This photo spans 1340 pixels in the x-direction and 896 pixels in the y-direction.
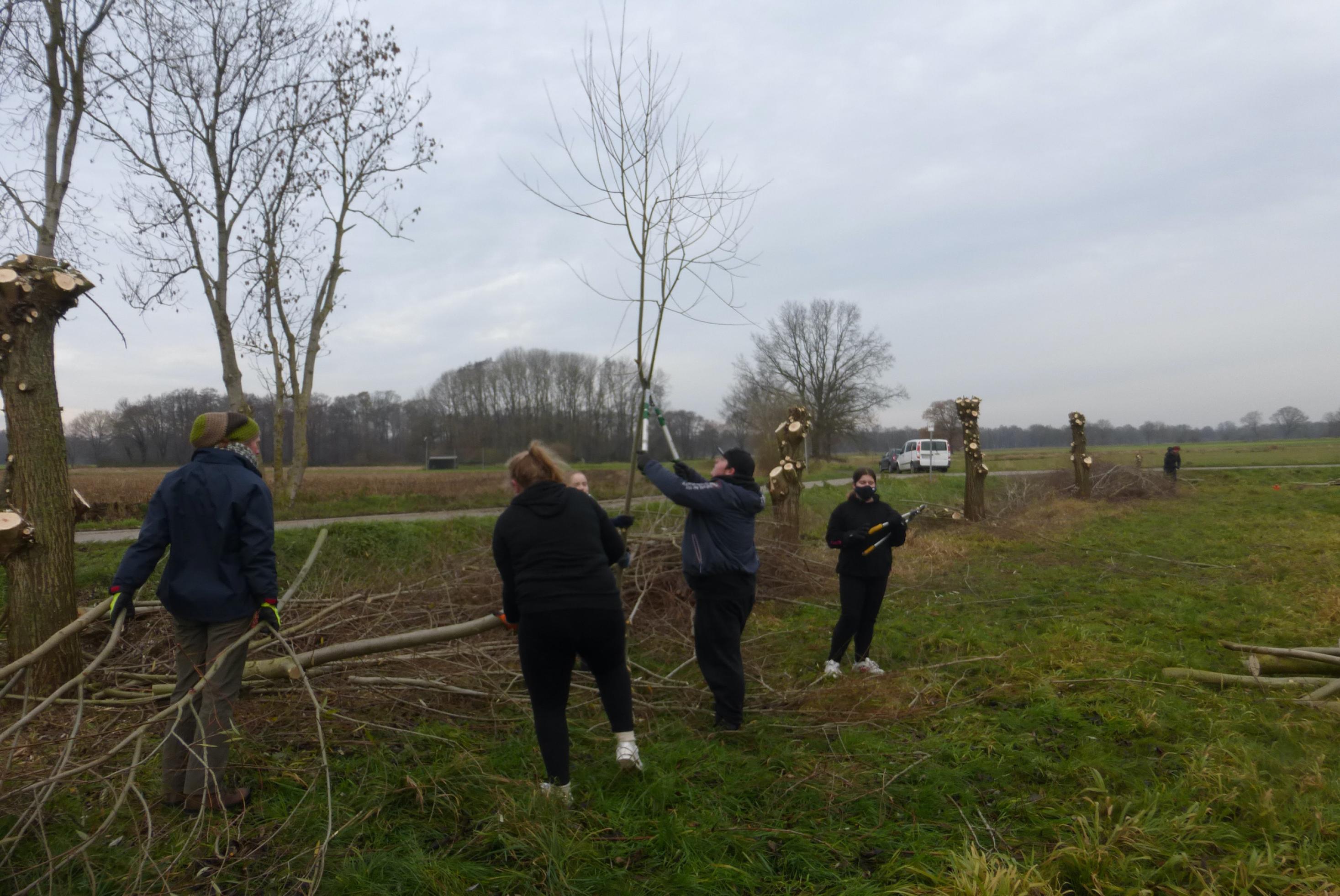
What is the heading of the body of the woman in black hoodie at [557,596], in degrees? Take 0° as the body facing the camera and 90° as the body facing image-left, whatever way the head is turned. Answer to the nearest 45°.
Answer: approximately 180°

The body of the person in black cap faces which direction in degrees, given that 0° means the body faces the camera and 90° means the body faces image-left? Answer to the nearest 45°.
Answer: approximately 90°

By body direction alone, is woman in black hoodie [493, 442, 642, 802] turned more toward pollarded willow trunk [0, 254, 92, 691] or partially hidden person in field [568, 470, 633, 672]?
the partially hidden person in field

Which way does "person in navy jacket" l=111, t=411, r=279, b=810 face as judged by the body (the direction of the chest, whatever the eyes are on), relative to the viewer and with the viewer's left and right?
facing away from the viewer and to the right of the viewer

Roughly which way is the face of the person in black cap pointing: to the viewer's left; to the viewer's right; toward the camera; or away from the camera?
to the viewer's left

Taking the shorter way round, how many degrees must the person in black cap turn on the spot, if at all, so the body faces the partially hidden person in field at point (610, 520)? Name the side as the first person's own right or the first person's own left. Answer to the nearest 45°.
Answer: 0° — they already face them

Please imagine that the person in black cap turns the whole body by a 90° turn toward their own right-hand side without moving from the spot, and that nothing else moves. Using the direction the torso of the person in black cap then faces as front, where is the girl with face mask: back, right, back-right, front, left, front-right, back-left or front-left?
front-right

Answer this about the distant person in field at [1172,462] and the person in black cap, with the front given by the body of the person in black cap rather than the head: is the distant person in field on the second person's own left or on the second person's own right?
on the second person's own right

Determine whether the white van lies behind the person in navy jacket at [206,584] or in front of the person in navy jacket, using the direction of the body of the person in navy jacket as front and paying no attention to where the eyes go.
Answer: in front

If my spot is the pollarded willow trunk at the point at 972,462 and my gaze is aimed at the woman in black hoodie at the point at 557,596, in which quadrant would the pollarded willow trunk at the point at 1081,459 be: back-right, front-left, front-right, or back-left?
back-left
